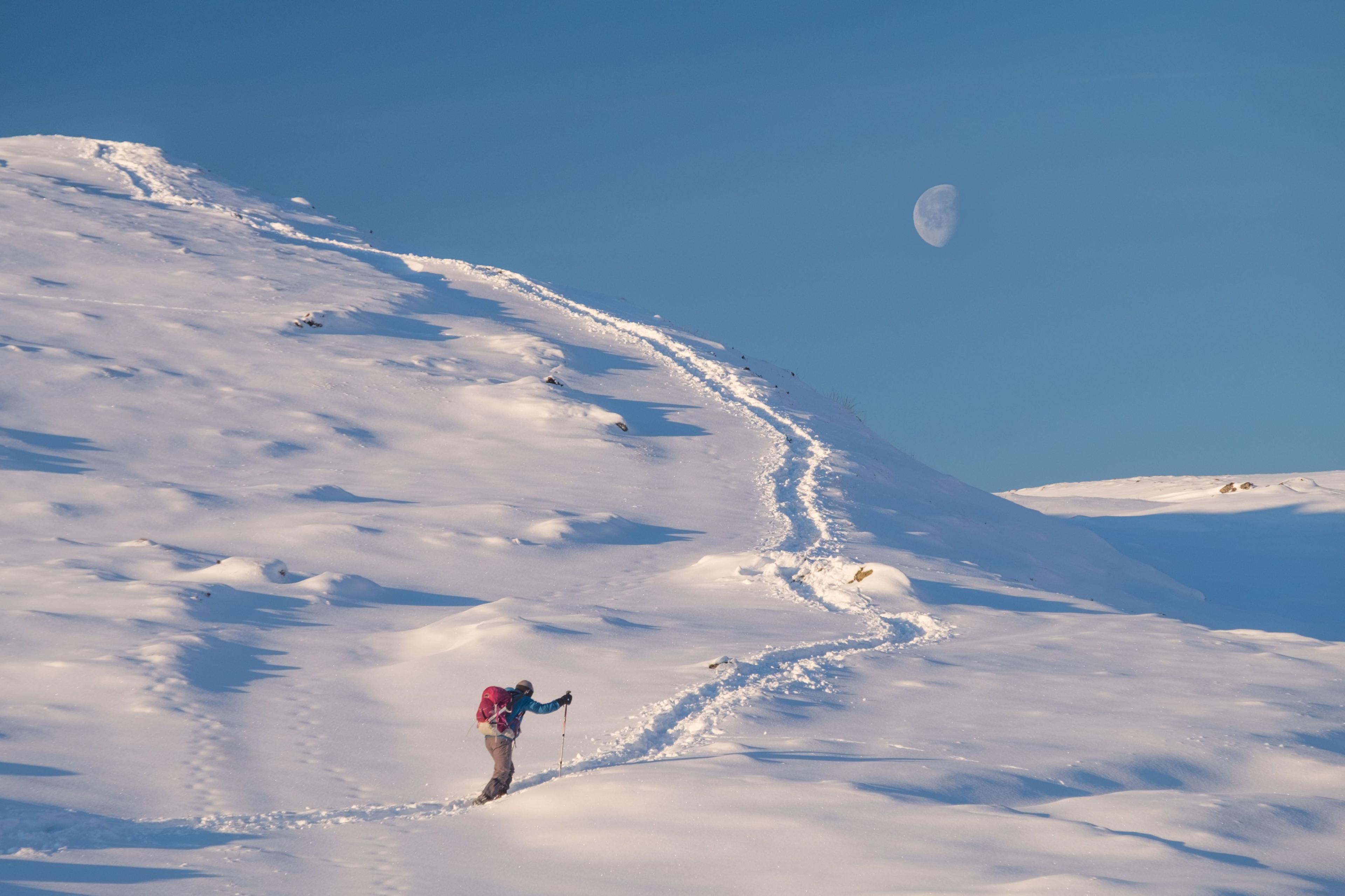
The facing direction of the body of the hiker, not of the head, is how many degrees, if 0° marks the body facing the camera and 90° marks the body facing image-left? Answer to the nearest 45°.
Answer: approximately 225°
